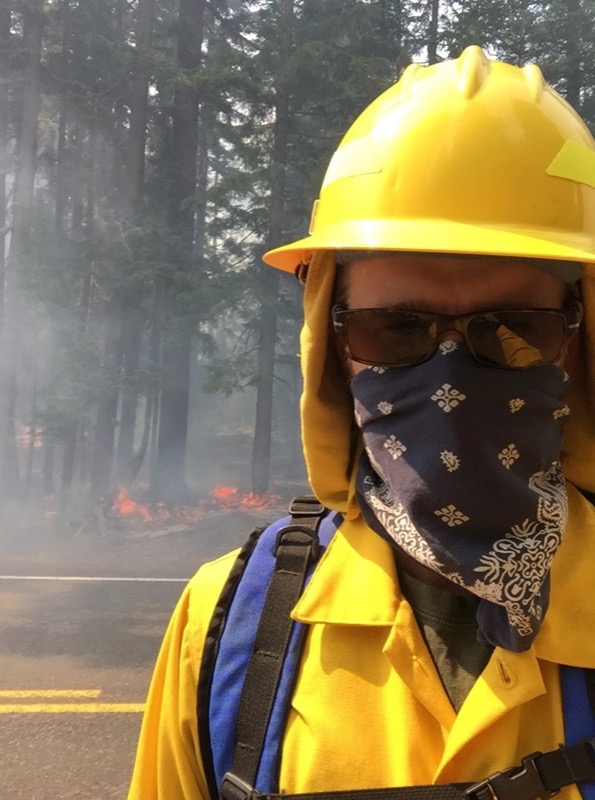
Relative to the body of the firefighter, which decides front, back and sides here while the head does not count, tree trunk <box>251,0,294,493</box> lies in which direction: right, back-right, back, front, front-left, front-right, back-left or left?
back

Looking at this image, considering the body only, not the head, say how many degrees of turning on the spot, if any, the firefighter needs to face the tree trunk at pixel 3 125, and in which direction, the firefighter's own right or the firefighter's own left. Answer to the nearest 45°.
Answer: approximately 135° to the firefighter's own right

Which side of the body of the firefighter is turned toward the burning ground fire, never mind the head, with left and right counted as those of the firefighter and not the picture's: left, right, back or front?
back

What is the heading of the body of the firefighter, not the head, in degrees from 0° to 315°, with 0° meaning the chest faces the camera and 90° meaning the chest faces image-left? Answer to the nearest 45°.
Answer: approximately 0°

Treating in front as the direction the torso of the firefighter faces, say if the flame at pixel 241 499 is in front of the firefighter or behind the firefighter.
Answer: behind

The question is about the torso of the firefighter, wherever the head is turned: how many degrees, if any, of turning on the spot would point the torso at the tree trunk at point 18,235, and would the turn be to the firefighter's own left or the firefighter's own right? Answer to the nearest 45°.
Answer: approximately 135° to the firefighter's own right

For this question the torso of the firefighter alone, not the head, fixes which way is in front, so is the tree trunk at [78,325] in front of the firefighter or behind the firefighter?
behind
